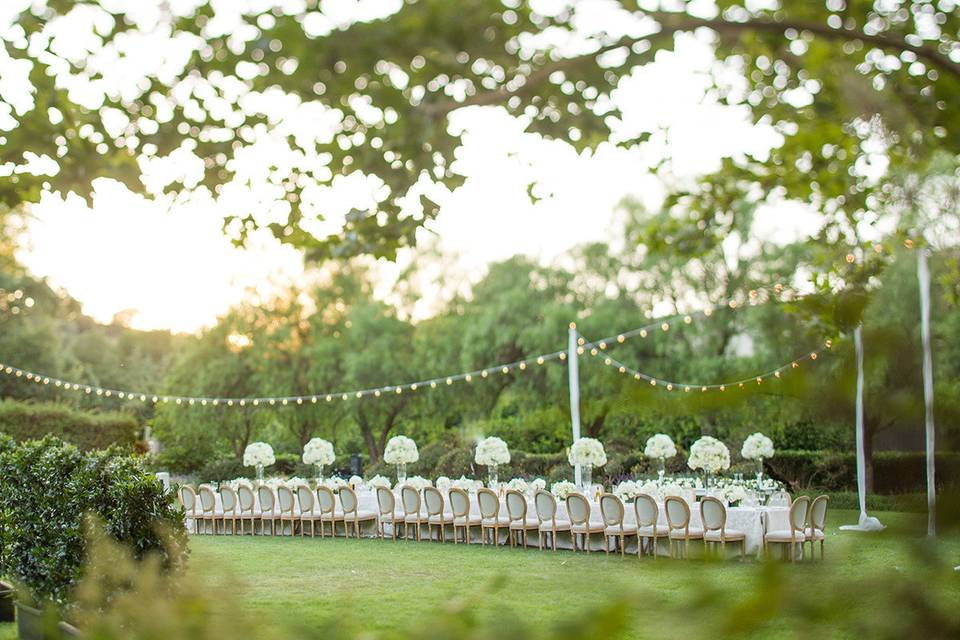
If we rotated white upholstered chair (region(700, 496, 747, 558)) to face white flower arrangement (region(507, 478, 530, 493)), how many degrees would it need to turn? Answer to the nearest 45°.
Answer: approximately 90° to its left

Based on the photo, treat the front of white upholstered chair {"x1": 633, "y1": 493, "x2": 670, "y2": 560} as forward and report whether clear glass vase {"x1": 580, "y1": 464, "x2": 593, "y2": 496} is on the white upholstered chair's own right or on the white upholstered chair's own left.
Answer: on the white upholstered chair's own left

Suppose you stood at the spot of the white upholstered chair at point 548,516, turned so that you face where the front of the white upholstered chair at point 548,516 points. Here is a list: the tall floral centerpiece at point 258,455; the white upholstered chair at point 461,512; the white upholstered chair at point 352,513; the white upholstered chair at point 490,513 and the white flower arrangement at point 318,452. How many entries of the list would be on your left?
5

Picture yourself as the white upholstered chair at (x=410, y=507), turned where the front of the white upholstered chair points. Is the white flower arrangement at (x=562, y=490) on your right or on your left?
on your right

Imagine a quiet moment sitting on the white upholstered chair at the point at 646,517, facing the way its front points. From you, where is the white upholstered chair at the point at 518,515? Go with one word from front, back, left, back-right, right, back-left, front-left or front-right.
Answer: left

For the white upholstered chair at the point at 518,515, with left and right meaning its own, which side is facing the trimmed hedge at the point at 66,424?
left

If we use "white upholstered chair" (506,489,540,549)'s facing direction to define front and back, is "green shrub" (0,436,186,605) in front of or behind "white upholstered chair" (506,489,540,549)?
behind

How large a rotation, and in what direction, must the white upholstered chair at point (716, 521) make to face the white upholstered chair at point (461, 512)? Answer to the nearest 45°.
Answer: approximately 90° to its left

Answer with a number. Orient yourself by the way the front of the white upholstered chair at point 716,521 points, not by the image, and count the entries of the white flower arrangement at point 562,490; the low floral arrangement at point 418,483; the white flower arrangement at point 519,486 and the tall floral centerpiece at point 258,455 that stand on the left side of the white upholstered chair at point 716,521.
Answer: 4

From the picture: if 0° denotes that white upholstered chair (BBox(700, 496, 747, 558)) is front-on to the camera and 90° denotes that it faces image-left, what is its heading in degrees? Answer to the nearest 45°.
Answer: approximately 225°
